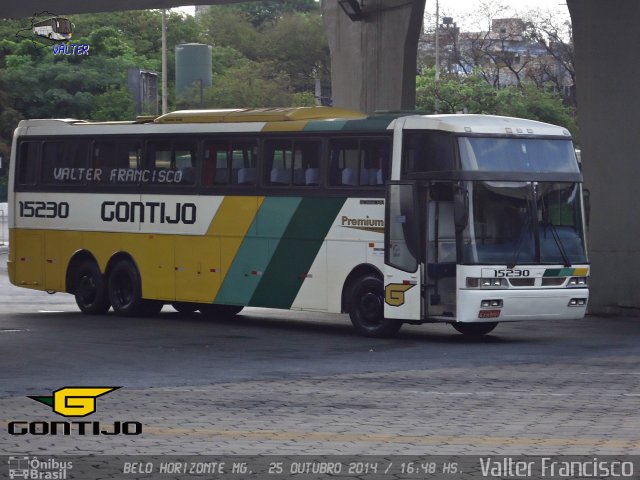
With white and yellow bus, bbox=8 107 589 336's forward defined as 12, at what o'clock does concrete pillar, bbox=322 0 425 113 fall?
The concrete pillar is roughly at 8 o'clock from the white and yellow bus.

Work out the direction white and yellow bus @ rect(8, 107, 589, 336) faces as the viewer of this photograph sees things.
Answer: facing the viewer and to the right of the viewer

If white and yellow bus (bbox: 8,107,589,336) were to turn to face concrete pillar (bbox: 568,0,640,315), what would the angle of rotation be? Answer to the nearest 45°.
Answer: approximately 90° to its left
